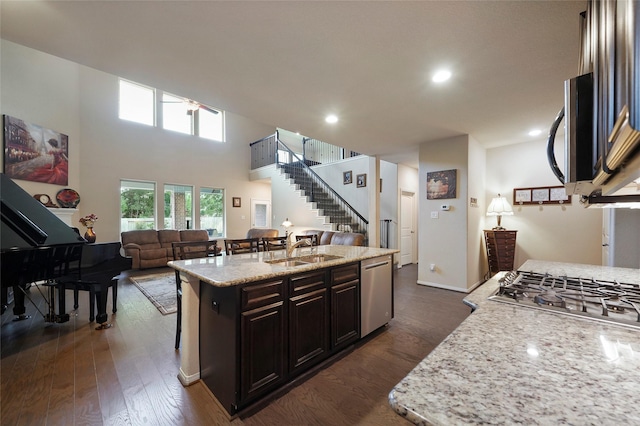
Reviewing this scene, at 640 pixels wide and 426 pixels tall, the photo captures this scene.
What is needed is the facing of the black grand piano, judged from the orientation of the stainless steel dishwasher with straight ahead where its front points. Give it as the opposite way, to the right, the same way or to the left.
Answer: to the left

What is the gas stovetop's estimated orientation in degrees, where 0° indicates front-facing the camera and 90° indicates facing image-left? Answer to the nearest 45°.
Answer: approximately 90°

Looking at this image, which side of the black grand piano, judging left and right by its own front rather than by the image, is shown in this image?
right

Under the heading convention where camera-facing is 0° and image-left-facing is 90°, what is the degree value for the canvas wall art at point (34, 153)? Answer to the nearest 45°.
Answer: approximately 315°

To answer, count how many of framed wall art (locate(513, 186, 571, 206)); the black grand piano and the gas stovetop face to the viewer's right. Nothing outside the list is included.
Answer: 1

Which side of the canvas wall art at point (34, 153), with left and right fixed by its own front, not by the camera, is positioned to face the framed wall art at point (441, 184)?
front

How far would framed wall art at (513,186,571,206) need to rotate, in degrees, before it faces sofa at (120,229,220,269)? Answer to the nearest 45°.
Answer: approximately 45° to its right

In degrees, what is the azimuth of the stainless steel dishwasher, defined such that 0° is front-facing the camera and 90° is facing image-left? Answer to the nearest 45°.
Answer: approximately 315°

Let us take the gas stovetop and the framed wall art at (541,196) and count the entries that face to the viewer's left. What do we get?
1

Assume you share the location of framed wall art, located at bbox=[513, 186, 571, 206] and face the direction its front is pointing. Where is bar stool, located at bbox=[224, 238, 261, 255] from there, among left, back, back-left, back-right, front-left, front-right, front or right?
front-right

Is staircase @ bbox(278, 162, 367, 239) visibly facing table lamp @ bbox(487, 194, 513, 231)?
yes

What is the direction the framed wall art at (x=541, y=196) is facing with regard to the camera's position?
facing the viewer
